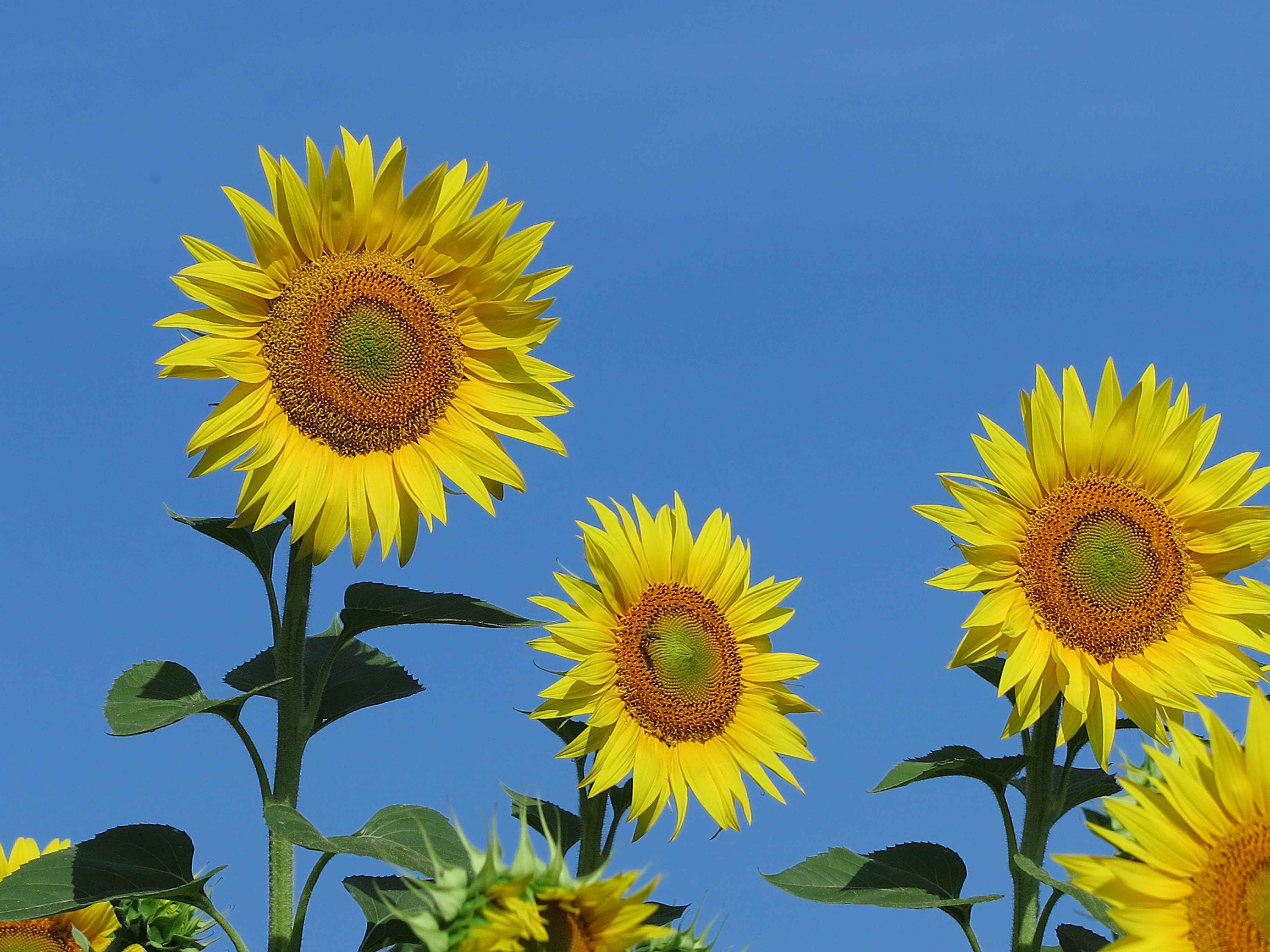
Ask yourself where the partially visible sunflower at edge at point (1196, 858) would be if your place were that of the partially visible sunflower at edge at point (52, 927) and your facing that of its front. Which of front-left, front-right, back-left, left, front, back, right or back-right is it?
front-left

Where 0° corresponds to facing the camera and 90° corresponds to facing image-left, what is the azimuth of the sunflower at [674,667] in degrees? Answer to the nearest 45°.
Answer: approximately 315°

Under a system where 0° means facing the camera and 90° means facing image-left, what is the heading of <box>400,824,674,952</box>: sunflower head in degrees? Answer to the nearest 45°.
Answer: approximately 315°

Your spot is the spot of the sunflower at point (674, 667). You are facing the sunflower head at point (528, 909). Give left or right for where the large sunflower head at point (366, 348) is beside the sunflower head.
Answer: right

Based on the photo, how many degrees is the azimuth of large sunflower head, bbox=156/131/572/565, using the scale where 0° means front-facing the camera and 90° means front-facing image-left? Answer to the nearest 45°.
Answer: approximately 0°

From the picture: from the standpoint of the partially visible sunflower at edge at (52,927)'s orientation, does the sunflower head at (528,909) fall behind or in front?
in front

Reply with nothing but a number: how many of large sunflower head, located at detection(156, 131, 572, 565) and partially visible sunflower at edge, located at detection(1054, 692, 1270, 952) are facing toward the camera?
2

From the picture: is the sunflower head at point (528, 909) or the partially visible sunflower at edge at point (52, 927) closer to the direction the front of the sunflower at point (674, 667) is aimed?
the sunflower head
